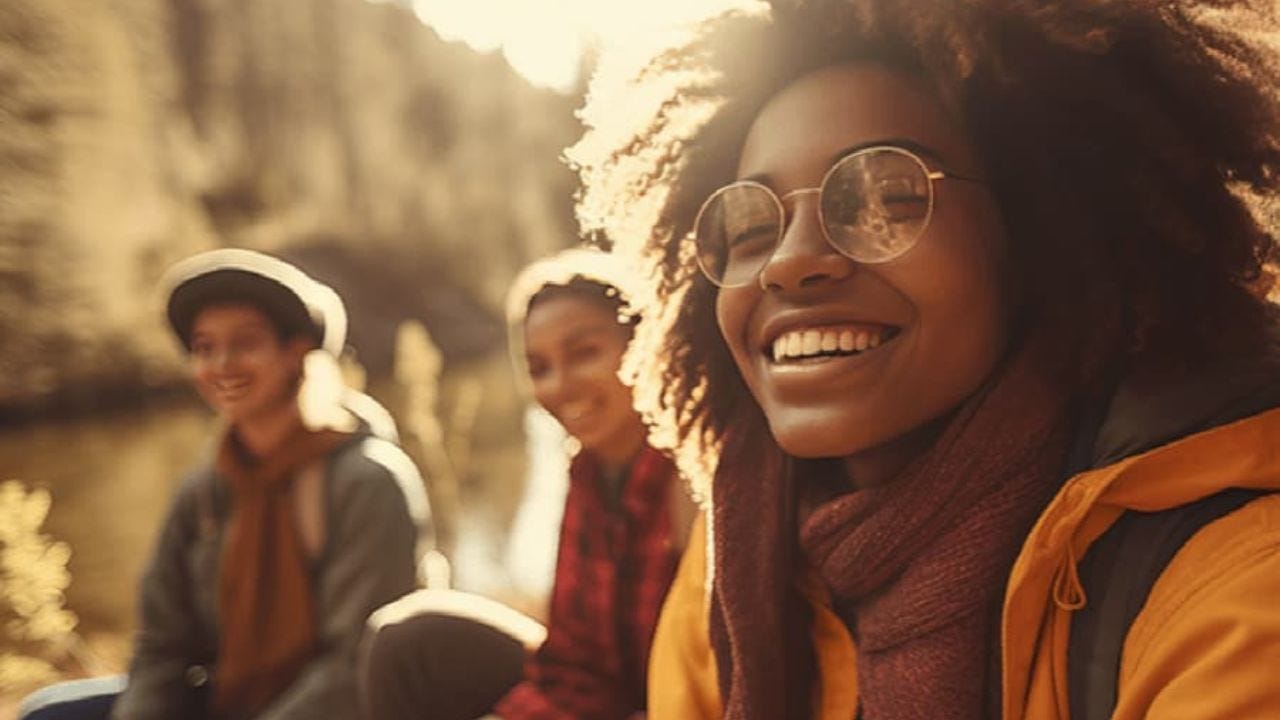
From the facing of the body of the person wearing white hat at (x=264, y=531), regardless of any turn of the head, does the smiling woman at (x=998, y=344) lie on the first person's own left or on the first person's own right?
on the first person's own left

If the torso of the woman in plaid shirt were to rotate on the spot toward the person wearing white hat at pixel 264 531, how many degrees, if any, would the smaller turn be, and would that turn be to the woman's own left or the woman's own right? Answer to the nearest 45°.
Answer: approximately 90° to the woman's own right

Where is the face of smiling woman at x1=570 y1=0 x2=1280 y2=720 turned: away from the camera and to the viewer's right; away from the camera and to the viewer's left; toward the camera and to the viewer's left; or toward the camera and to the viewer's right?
toward the camera and to the viewer's left

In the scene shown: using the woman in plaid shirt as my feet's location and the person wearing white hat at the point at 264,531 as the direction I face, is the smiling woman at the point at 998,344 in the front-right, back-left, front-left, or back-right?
back-left

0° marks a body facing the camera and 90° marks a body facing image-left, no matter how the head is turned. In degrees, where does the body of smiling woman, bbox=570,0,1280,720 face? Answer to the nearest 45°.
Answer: approximately 45°

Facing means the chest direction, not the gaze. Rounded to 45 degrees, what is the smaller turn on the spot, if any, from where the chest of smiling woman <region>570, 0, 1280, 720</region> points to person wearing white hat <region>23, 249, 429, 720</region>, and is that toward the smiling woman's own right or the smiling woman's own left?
approximately 90° to the smiling woman's own right

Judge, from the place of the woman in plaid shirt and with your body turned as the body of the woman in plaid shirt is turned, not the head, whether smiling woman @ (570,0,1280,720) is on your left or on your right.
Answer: on your left

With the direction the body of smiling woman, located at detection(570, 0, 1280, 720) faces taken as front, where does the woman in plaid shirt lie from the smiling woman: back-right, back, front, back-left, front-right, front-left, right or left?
right

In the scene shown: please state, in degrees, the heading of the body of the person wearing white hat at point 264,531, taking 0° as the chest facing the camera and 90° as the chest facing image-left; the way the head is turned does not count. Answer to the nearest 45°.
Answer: approximately 45°

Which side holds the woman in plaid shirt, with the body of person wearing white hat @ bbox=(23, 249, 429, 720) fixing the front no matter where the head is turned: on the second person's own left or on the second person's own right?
on the second person's own left

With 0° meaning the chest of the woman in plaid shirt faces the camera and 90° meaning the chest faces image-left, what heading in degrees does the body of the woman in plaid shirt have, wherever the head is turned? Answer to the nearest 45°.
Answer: approximately 45°
